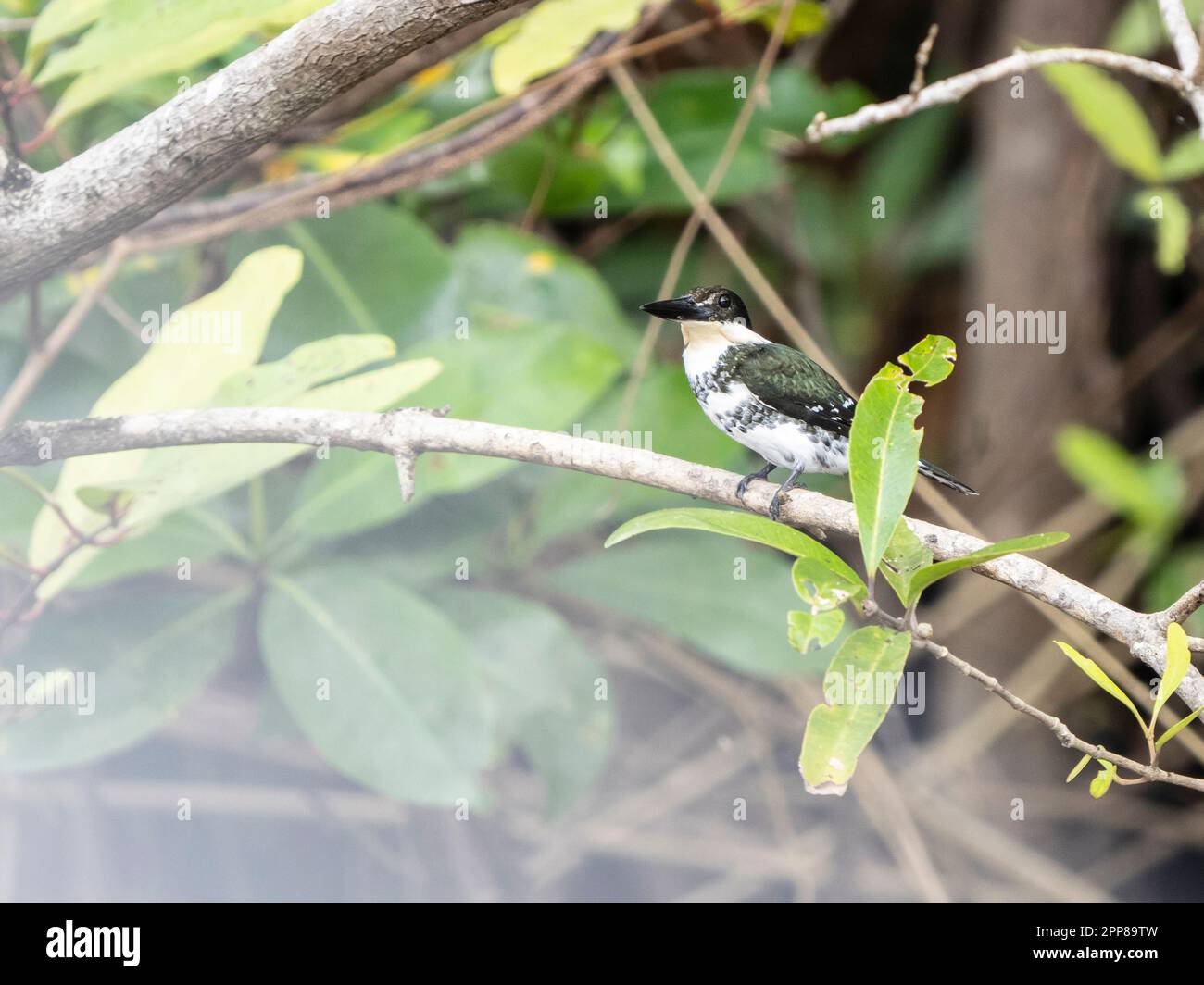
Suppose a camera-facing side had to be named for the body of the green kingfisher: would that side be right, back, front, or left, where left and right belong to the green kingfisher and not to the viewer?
left

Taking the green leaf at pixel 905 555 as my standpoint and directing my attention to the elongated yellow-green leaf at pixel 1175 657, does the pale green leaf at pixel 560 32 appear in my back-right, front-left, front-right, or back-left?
back-left
